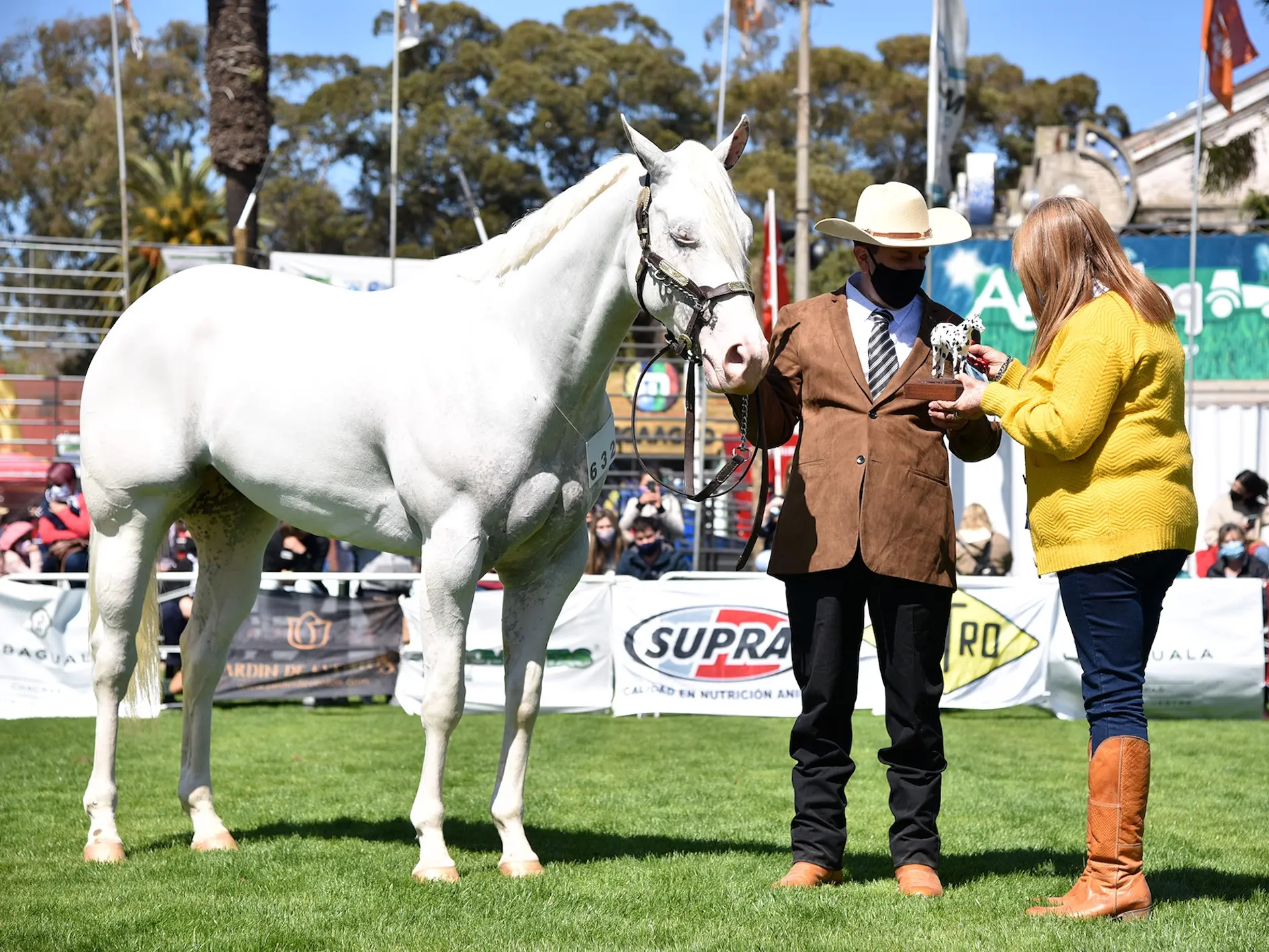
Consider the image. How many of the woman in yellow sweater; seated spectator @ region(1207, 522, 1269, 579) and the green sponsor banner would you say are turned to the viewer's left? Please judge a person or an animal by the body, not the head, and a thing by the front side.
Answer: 1

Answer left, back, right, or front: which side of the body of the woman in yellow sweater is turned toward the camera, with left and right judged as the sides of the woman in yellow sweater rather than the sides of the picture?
left

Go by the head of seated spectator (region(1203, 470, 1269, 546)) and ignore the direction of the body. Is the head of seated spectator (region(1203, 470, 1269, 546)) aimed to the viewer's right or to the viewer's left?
to the viewer's left

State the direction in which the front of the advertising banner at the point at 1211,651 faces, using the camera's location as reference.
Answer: facing the viewer

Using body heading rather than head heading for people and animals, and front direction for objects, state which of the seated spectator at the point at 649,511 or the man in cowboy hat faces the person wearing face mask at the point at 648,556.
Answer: the seated spectator

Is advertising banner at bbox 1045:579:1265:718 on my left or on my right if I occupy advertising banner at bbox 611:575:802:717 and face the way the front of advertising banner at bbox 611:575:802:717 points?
on my left

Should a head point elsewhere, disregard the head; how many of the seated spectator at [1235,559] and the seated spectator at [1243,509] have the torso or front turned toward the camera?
2

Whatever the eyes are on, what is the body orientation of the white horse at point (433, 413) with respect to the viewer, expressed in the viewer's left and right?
facing the viewer and to the right of the viewer
